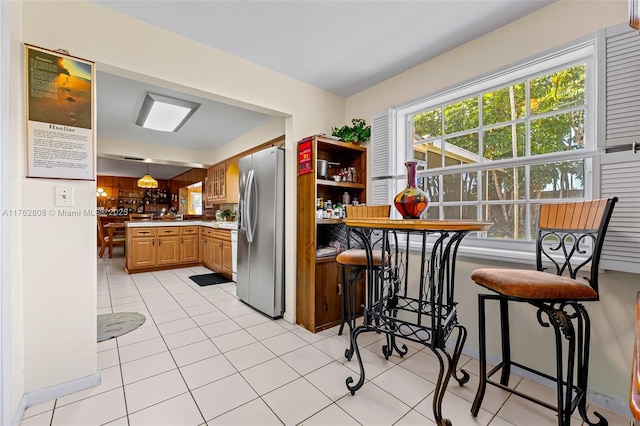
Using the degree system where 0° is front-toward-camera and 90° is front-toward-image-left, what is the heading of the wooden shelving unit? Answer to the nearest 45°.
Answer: approximately 315°

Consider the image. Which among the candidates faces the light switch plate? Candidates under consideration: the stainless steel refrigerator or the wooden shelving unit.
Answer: the stainless steel refrigerator

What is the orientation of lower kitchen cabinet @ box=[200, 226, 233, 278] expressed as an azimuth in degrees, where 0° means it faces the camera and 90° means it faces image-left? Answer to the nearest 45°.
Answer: approximately 45°

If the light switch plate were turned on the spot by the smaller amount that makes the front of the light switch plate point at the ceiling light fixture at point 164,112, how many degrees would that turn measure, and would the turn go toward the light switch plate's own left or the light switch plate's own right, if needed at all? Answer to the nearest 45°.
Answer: approximately 135° to the light switch plate's own left
